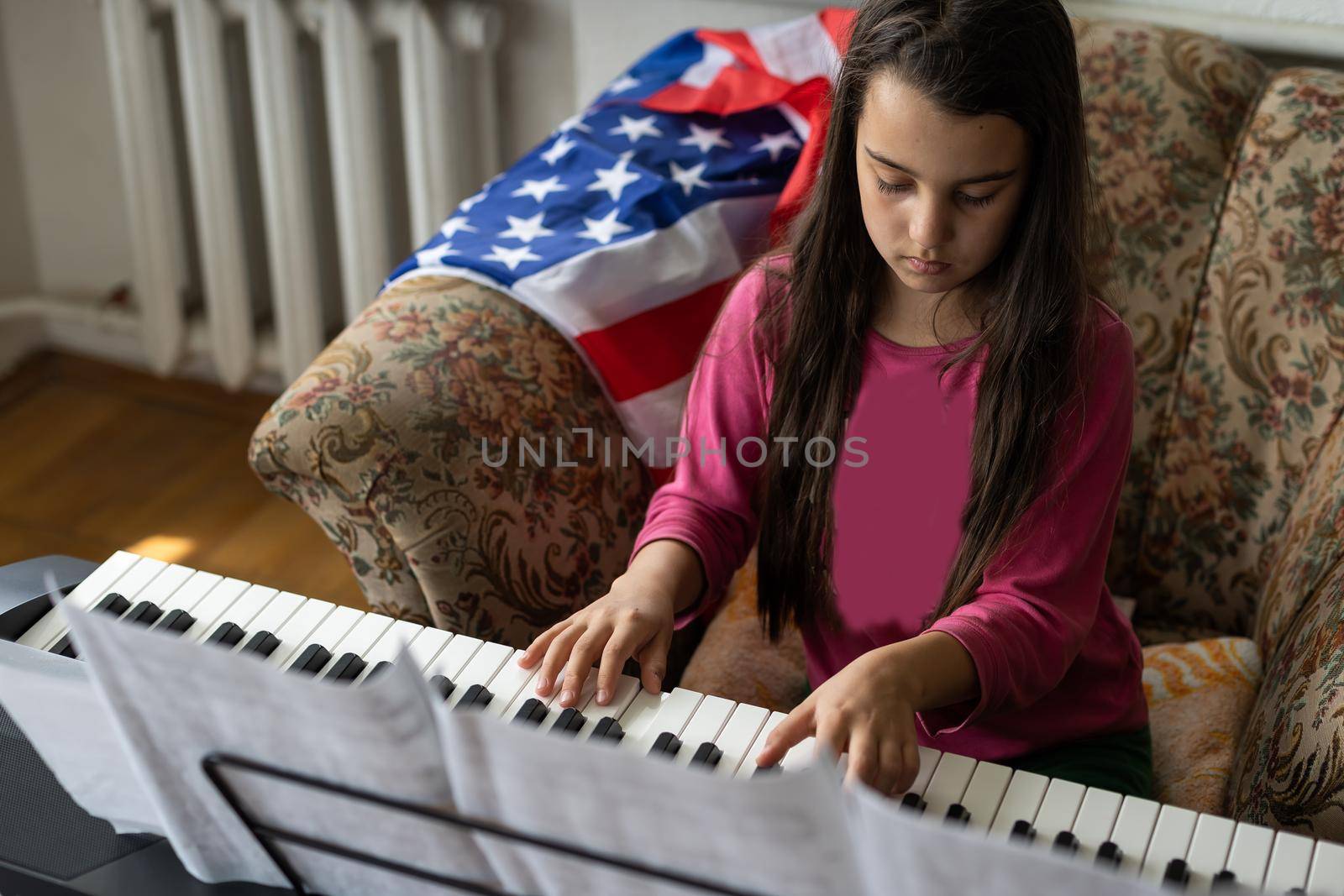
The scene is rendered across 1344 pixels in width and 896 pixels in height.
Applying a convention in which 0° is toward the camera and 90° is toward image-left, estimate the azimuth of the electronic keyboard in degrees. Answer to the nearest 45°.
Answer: approximately 225°

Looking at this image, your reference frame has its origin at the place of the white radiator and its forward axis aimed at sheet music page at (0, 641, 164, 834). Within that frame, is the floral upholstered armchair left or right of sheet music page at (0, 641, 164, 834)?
left

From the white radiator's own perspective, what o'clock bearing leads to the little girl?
The little girl is roughly at 10 o'clock from the white radiator.

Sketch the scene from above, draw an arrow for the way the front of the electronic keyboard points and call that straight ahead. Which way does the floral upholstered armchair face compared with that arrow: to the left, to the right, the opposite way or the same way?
the opposite way

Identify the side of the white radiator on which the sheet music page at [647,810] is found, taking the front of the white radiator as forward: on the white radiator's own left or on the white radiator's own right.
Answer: on the white radiator's own left

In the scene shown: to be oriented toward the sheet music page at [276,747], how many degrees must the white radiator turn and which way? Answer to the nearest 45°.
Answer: approximately 45° to its left

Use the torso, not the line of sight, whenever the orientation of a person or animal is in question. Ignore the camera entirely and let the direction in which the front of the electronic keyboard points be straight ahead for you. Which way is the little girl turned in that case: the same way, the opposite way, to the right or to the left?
the opposite way
